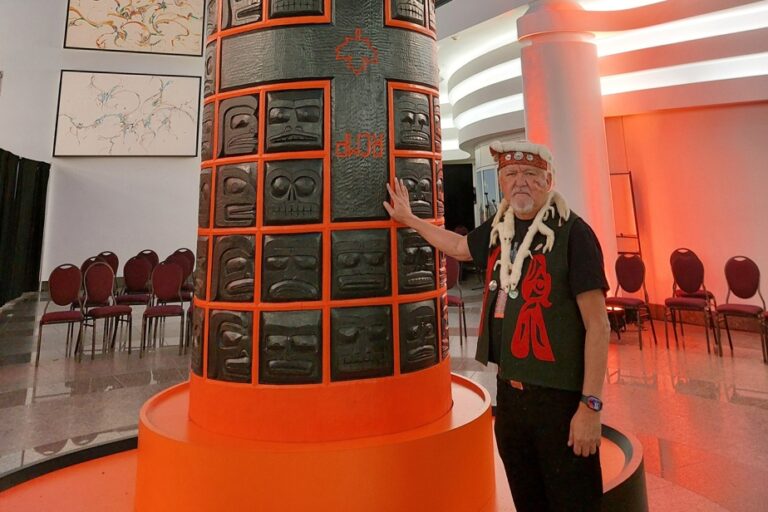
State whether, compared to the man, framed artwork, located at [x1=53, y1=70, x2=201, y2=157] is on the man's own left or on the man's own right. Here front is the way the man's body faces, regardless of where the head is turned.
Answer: on the man's own right

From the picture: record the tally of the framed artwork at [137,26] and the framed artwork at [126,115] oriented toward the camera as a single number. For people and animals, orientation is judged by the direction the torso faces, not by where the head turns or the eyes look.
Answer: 2

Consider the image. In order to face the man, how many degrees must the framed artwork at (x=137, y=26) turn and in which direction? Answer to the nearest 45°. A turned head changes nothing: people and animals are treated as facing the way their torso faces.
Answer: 0° — it already faces them

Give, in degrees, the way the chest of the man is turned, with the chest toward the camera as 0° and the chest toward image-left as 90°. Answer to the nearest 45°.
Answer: approximately 45°

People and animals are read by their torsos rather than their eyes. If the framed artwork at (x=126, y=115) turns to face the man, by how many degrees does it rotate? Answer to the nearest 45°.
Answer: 0° — it already faces them

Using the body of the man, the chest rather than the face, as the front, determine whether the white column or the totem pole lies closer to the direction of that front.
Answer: the totem pole
